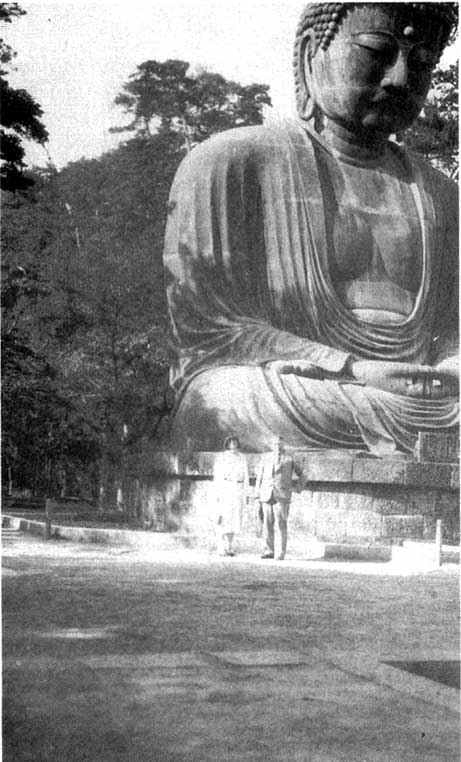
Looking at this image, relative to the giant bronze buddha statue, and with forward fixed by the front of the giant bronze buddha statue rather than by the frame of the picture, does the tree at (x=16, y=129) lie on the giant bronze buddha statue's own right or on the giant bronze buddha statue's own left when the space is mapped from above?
on the giant bronze buddha statue's own right

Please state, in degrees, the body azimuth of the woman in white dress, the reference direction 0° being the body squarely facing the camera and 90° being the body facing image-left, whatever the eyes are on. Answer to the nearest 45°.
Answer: approximately 0°

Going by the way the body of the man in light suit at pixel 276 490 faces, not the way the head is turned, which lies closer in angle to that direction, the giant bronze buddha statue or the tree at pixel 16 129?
the tree

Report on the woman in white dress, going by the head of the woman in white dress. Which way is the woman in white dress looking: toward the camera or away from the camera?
toward the camera

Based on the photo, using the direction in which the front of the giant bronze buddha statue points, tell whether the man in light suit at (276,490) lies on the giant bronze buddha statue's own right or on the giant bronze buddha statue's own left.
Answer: on the giant bronze buddha statue's own right

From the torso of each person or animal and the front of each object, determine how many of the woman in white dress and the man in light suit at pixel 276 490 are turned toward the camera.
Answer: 2

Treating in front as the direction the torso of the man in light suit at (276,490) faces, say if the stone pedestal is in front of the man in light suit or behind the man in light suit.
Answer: behind

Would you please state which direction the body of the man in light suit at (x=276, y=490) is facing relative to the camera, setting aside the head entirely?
toward the camera

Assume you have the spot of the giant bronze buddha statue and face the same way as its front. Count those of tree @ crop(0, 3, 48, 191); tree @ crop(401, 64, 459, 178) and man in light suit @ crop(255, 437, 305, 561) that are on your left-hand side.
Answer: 1

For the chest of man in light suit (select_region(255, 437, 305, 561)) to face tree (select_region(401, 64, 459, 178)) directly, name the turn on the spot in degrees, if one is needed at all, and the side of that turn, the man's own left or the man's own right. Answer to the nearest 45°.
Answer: approximately 180°
